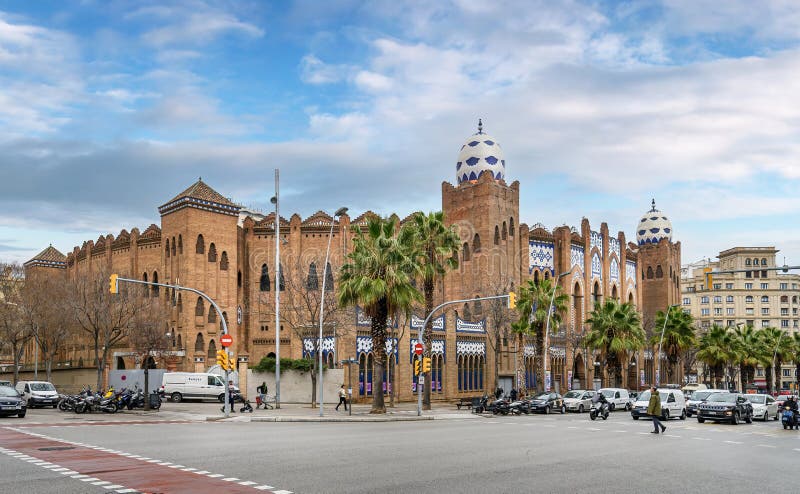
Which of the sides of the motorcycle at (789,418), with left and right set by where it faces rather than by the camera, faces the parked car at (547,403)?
right

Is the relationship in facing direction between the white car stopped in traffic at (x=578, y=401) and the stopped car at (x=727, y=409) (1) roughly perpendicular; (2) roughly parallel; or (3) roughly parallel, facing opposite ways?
roughly parallel

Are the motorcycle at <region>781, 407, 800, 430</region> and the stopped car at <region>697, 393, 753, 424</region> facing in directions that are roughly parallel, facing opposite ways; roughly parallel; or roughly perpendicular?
roughly parallel

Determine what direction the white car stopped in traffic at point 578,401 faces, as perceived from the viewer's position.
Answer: facing the viewer and to the left of the viewer

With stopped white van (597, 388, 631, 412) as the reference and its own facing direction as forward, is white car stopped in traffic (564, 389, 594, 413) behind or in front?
in front

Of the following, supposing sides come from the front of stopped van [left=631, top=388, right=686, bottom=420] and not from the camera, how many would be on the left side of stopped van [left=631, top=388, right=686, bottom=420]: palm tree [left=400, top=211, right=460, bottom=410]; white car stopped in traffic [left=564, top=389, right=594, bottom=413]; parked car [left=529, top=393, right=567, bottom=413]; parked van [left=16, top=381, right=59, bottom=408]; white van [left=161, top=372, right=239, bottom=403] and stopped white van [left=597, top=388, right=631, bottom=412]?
0

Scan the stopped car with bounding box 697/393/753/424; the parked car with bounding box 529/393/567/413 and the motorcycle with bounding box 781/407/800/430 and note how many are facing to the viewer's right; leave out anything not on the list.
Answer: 0

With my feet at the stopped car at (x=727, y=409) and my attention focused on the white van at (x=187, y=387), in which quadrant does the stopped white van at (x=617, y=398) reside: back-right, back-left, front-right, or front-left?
front-right

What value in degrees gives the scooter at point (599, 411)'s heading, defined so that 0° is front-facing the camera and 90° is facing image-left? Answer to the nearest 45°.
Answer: approximately 45°

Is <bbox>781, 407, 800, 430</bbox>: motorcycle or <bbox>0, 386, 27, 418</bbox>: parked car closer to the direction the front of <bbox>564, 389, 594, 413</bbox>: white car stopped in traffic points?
the parked car

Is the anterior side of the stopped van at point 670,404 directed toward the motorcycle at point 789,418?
no
